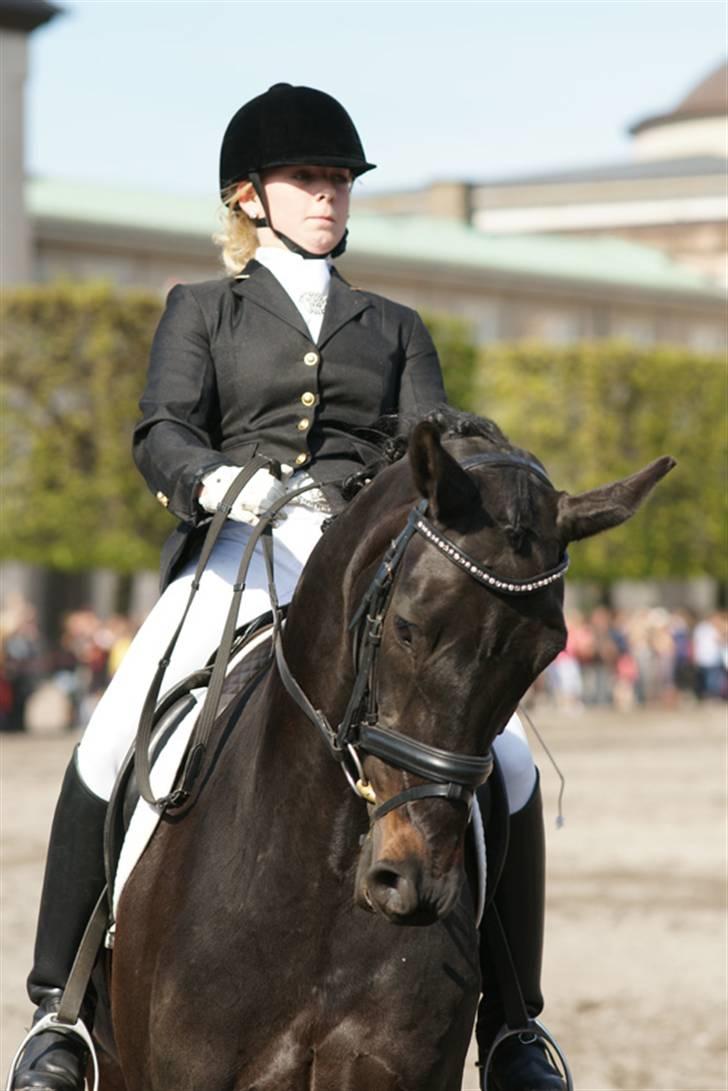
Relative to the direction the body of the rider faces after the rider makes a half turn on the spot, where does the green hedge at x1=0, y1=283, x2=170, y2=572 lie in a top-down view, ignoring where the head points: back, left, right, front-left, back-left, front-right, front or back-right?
front

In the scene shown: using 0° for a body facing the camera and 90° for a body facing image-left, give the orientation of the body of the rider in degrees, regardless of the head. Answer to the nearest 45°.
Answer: approximately 0°
